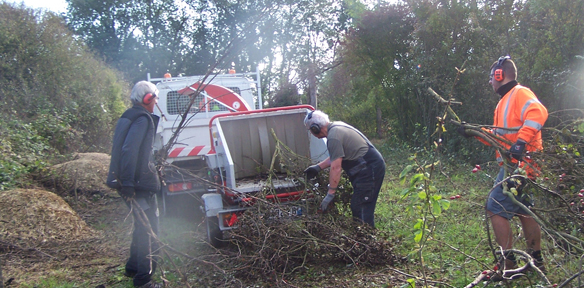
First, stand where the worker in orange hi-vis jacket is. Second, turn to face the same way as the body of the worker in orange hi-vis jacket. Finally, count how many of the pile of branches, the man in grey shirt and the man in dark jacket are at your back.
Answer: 0

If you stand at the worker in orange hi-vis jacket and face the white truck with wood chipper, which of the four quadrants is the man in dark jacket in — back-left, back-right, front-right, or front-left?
front-left

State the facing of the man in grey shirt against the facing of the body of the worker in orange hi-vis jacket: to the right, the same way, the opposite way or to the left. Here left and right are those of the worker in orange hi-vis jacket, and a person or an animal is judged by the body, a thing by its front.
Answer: the same way

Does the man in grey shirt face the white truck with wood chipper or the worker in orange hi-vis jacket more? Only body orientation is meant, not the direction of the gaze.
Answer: the white truck with wood chipper

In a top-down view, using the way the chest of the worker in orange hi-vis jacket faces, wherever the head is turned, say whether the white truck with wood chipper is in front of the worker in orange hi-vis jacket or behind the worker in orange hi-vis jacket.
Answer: in front

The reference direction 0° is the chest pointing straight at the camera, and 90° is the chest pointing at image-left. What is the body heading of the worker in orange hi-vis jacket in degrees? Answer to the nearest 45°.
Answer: approximately 90°

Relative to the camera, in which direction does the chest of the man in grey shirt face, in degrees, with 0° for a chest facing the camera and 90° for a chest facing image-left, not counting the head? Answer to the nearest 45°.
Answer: approximately 90°

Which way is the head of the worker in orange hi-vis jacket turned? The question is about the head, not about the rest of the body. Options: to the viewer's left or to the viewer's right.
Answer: to the viewer's left

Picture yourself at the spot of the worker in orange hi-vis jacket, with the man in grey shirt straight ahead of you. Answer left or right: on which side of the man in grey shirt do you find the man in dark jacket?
left

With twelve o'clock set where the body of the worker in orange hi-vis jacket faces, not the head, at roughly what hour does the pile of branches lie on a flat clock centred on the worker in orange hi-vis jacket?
The pile of branches is roughly at 12 o'clock from the worker in orange hi-vis jacket.

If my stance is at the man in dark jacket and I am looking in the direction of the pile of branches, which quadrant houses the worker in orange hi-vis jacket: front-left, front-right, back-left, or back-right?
front-right

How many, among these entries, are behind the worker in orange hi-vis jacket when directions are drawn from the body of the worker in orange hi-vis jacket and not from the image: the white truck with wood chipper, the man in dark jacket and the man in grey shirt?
0

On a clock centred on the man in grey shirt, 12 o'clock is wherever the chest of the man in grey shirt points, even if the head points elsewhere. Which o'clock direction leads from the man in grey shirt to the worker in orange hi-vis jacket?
The worker in orange hi-vis jacket is roughly at 7 o'clock from the man in grey shirt.

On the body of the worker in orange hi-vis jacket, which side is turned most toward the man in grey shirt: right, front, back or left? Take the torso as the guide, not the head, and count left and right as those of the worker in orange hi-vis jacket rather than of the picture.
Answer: front

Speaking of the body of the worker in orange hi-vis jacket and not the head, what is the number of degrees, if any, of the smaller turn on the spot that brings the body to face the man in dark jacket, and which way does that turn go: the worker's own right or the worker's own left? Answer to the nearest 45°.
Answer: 0° — they already face them

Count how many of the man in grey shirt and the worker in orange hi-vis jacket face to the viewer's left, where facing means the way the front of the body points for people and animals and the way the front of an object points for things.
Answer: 2

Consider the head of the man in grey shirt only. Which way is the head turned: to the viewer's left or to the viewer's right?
to the viewer's left
